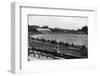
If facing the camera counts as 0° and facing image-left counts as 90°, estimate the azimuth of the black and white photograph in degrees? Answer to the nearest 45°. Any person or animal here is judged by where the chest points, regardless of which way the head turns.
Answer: approximately 315°
